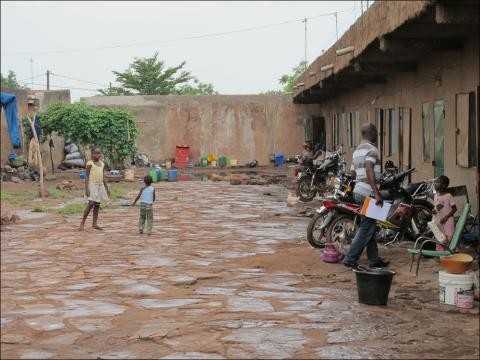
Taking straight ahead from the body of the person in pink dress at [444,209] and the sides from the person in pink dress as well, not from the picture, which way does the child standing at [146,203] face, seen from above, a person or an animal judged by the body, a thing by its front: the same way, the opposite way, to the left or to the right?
to the right

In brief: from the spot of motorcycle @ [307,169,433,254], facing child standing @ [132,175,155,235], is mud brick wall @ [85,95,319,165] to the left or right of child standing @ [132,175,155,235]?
right

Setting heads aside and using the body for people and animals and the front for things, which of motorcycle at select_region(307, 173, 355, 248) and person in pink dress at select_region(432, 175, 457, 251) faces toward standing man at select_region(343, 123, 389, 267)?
the person in pink dress

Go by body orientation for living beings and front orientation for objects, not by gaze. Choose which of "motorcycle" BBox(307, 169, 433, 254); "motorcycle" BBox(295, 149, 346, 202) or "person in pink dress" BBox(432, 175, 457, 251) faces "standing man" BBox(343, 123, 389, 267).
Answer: the person in pink dress

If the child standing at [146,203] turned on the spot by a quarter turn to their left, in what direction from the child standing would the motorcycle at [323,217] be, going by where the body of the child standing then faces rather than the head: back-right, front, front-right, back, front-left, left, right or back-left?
back-left

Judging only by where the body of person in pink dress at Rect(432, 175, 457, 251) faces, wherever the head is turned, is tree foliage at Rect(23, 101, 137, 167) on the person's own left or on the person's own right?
on the person's own right

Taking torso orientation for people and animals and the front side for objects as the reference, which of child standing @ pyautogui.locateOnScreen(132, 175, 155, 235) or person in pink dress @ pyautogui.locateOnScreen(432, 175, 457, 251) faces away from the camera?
the child standing

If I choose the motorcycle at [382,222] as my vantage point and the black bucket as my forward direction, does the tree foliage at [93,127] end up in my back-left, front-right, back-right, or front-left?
back-right

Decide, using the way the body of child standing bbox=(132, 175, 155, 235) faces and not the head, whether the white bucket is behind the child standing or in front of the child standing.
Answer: behind

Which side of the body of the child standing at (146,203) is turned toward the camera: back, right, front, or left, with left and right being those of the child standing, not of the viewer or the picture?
back

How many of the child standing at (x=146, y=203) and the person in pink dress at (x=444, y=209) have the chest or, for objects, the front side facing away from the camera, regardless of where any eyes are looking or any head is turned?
1
